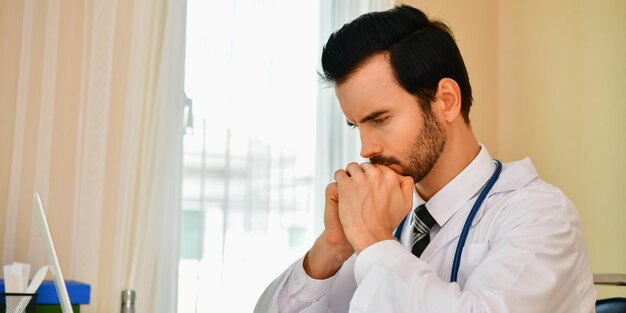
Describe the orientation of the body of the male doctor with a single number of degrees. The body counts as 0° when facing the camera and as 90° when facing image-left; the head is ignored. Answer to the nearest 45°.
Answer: approximately 45°
